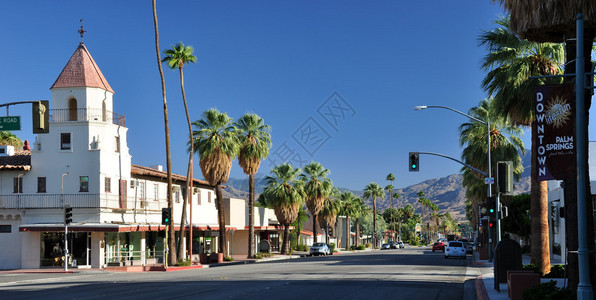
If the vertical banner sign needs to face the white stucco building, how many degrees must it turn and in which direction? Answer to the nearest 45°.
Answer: approximately 135° to its right

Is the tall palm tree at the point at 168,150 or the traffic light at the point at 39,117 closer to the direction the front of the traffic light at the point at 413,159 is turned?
the traffic light

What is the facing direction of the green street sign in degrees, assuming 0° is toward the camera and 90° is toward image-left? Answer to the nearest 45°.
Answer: approximately 0°

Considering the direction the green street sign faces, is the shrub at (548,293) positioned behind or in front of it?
in front

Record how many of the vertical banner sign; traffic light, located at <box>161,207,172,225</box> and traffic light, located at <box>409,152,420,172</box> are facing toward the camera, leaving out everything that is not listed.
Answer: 3

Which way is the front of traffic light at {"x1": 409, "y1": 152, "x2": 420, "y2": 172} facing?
toward the camera

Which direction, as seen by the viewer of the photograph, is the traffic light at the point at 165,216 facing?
facing the viewer

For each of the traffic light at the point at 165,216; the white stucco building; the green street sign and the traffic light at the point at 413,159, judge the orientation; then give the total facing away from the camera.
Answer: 0
